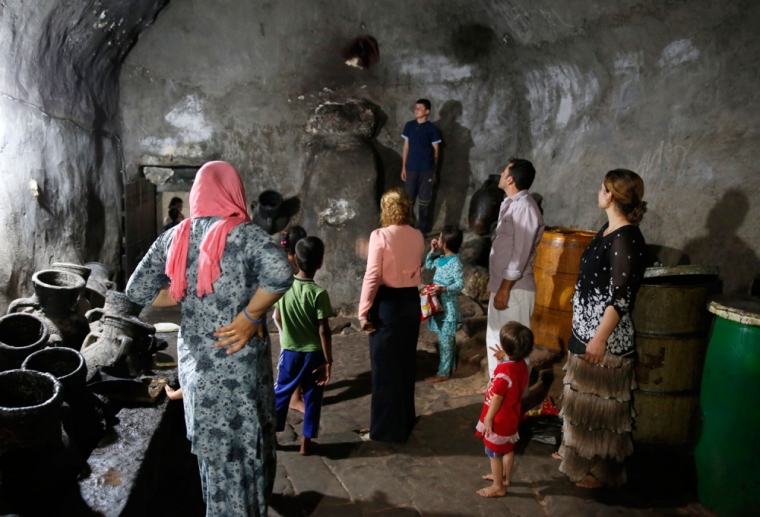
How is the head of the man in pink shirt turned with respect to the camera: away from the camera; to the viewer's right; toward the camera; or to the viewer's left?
to the viewer's left

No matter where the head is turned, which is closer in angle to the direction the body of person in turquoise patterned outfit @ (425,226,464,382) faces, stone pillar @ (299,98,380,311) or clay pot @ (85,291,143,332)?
the clay pot

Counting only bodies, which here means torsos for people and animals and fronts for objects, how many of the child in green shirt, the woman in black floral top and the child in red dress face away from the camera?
1

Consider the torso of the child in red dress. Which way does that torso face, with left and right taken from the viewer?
facing to the left of the viewer

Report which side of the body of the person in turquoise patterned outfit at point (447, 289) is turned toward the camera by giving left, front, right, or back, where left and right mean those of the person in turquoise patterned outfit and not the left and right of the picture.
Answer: left

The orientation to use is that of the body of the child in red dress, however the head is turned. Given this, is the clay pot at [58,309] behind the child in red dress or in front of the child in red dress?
in front

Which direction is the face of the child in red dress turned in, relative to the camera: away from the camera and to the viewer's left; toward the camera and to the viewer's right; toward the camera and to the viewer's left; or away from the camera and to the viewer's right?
away from the camera and to the viewer's left

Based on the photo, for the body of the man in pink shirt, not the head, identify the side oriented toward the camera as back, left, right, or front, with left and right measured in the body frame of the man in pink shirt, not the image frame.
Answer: left

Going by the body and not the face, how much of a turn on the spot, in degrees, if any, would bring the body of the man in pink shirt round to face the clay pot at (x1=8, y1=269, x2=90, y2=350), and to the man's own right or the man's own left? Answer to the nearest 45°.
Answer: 0° — they already face it

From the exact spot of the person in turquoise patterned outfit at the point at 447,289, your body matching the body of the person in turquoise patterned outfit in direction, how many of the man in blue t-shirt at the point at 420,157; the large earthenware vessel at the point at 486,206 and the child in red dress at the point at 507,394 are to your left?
1

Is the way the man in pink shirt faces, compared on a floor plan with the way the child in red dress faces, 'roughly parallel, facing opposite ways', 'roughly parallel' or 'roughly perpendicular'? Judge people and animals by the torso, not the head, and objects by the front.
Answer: roughly parallel

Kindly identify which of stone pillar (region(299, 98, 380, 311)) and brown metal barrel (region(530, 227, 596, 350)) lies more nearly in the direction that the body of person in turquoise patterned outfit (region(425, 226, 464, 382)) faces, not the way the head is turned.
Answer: the stone pillar

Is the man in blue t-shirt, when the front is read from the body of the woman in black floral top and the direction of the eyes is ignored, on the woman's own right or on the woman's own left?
on the woman's own right

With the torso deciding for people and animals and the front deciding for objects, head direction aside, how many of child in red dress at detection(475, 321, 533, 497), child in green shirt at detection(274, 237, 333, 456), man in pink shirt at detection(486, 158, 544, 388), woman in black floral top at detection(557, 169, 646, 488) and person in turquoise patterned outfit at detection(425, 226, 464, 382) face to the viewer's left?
4

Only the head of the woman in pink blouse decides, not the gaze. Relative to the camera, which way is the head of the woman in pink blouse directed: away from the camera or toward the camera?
away from the camera

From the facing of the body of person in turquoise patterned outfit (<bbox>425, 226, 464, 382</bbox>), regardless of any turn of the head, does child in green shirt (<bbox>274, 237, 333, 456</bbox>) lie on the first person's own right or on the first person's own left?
on the first person's own left

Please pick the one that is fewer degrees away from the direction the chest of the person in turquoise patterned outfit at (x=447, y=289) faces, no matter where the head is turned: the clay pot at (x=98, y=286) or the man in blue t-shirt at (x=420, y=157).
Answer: the clay pot

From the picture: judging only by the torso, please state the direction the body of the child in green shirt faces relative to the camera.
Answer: away from the camera
